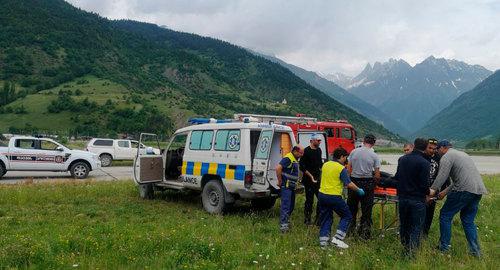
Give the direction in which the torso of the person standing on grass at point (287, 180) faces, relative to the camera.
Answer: to the viewer's right

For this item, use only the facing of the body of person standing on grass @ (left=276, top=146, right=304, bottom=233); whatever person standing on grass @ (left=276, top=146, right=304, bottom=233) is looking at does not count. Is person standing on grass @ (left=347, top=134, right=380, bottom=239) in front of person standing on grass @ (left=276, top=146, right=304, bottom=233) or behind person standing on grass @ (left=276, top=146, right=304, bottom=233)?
in front

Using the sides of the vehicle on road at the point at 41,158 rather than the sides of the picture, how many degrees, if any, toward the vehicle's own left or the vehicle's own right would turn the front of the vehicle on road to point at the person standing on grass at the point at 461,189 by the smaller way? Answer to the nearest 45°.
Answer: approximately 45° to the vehicle's own right

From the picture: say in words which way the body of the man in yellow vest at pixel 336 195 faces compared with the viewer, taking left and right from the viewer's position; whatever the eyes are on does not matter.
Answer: facing away from the viewer and to the right of the viewer

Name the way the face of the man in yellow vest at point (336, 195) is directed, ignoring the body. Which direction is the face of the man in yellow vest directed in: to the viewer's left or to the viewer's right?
to the viewer's right

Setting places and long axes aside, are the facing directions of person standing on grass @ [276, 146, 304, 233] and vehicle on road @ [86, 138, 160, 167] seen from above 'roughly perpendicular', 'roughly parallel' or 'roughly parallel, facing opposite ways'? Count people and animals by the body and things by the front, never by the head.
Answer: roughly parallel

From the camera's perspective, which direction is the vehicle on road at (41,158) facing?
to the viewer's right

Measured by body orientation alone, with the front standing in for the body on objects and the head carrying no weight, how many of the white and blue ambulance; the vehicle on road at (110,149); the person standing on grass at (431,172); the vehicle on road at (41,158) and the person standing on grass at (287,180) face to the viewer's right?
3

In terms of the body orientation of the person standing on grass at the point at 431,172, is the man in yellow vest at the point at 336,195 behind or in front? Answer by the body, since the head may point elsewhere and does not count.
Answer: in front

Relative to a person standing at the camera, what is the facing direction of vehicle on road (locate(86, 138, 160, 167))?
facing to the right of the viewer

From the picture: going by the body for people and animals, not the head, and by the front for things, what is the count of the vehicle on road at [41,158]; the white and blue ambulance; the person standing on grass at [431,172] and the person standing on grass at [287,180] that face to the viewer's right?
2
